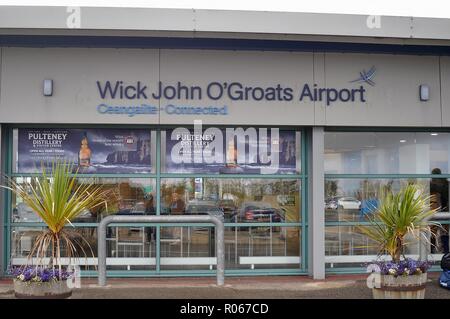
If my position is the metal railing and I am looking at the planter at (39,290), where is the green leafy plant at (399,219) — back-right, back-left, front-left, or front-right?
back-left

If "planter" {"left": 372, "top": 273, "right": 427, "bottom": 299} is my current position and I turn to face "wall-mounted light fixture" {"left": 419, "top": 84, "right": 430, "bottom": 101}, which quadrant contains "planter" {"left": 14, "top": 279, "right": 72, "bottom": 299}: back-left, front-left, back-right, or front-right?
back-left

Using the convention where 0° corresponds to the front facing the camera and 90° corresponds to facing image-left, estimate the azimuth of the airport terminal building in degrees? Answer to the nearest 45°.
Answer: approximately 0°

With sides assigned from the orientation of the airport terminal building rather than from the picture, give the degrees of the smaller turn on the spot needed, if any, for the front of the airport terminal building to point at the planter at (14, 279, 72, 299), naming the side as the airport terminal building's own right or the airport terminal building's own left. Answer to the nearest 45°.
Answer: approximately 45° to the airport terminal building's own right

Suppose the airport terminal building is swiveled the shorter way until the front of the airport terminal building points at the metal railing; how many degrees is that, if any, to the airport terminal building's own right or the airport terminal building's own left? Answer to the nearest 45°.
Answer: approximately 45° to the airport terminal building's own right
